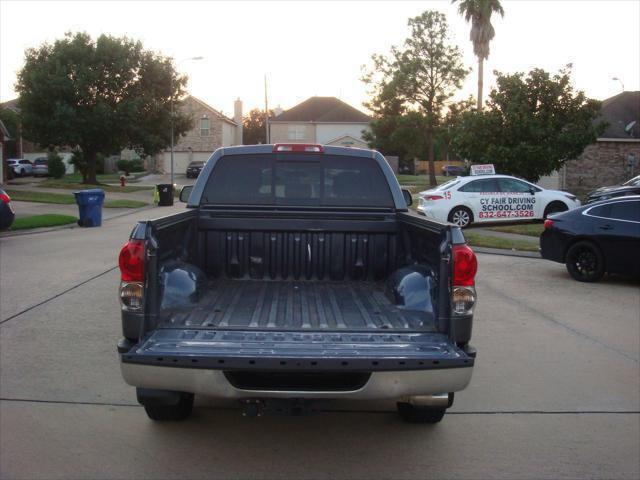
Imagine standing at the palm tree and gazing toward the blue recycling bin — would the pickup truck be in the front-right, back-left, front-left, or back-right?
front-left

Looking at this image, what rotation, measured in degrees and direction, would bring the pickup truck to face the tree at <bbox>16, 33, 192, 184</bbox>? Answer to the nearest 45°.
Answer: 0° — it already faces it

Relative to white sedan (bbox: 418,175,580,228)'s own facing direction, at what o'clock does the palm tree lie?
The palm tree is roughly at 9 o'clock from the white sedan.

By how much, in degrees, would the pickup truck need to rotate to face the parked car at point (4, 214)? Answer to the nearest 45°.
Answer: approximately 45° to its left

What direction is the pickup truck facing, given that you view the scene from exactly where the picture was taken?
facing away from the viewer

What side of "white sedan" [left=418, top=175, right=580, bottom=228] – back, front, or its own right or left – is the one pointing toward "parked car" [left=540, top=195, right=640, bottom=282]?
right

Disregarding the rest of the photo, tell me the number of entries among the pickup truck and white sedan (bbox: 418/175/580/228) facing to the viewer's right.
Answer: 1

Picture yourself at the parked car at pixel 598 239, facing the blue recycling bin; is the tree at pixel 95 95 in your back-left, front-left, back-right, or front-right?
front-right

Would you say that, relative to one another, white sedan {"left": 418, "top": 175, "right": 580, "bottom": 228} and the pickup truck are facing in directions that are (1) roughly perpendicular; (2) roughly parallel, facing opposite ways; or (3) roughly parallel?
roughly perpendicular

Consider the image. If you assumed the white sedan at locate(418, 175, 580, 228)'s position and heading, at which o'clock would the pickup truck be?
The pickup truck is roughly at 3 o'clock from the white sedan.

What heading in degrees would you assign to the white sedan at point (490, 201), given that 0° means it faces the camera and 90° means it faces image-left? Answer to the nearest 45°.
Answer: approximately 270°

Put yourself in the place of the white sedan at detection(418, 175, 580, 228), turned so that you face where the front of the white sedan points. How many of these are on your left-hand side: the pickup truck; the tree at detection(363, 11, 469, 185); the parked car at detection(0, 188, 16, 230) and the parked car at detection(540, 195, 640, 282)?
1

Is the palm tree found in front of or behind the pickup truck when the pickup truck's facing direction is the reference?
in front

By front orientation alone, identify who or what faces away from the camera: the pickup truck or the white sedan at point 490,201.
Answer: the pickup truck

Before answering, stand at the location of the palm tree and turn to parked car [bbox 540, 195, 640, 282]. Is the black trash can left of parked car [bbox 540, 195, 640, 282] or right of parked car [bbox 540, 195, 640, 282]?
right
